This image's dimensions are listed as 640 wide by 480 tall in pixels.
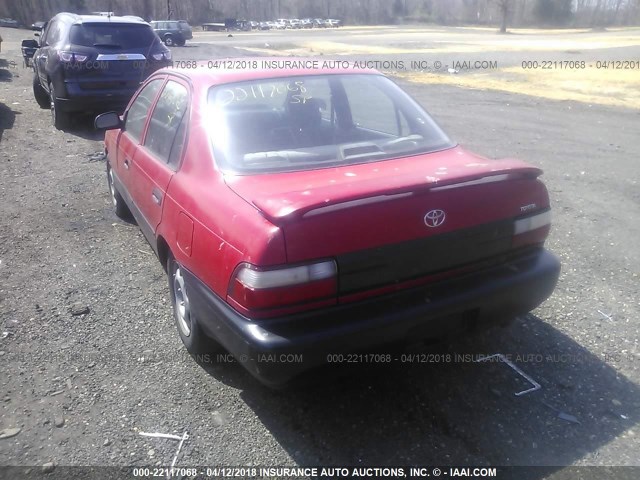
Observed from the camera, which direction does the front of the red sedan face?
facing away from the viewer and to the left of the viewer

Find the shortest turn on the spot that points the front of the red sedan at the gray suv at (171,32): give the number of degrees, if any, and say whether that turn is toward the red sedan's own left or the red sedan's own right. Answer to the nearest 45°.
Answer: approximately 45° to the red sedan's own right
